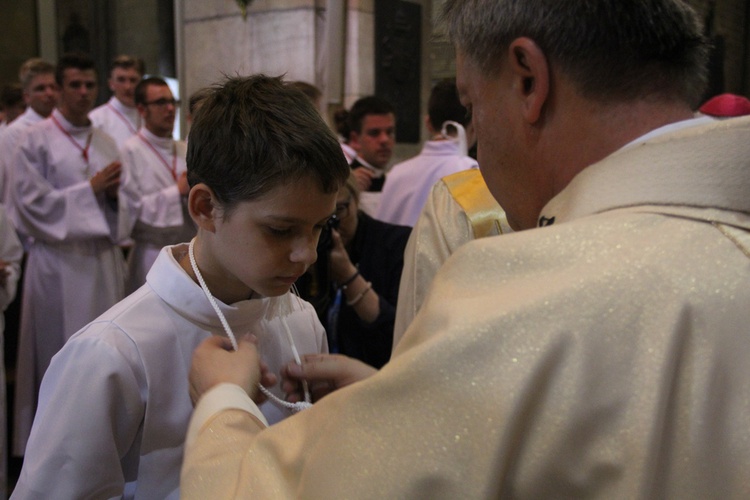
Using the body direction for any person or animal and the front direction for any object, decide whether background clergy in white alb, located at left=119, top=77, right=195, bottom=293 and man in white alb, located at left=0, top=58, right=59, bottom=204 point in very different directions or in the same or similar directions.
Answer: same or similar directions

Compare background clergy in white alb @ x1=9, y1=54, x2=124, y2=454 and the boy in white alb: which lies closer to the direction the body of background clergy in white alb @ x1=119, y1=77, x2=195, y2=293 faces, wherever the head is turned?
the boy in white alb

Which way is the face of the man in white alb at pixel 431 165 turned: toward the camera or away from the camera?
away from the camera

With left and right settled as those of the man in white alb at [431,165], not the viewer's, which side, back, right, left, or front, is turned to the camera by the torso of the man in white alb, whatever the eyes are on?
back

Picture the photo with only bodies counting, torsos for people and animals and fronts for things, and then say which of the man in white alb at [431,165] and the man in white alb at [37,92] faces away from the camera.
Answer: the man in white alb at [431,165]

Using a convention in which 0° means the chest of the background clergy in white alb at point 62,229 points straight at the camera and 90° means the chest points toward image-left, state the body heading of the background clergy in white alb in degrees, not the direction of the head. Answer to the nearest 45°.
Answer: approximately 315°

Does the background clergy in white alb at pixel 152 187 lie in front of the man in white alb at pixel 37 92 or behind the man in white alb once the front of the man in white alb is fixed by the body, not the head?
in front

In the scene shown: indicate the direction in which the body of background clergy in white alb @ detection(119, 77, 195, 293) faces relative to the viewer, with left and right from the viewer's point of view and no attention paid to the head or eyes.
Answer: facing the viewer and to the right of the viewer

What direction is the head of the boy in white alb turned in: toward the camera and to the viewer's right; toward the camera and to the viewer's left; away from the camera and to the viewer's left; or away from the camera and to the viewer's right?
toward the camera and to the viewer's right

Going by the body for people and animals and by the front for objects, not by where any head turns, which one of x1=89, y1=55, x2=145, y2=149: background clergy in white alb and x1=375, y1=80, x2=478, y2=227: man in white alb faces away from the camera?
the man in white alb

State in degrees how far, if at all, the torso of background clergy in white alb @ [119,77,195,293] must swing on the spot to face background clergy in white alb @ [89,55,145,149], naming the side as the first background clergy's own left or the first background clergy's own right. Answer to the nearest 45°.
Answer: approximately 135° to the first background clergy's own left
